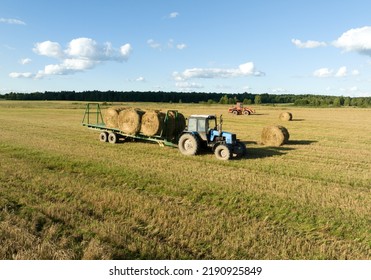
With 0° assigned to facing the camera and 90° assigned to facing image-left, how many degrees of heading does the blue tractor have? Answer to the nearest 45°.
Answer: approximately 315°

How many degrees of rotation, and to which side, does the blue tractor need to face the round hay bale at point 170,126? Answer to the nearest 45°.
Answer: approximately 180°

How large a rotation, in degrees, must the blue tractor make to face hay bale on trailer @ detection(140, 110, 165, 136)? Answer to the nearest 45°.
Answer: approximately 180°

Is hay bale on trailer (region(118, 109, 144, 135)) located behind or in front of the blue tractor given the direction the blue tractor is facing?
behind

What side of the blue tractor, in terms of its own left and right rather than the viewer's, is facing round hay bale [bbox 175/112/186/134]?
back

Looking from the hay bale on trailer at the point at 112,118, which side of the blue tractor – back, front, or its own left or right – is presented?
back
